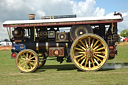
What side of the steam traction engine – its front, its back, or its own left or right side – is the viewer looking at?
left
